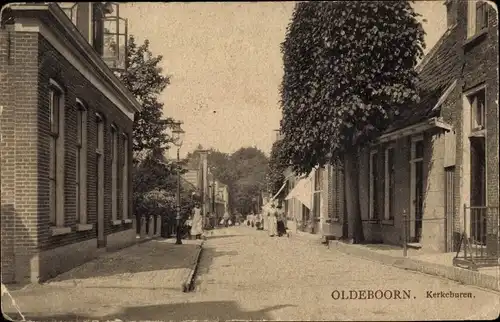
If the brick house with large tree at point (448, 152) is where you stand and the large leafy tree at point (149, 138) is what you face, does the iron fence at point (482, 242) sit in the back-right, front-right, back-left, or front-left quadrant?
back-left

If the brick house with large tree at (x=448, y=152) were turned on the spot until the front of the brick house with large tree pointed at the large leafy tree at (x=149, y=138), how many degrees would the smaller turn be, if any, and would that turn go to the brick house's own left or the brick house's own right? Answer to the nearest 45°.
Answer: approximately 90° to the brick house's own right

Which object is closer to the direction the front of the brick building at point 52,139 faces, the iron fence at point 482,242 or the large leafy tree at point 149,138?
the iron fence

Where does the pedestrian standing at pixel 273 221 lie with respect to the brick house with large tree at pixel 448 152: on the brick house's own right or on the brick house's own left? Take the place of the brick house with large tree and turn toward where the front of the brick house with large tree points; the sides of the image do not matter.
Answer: on the brick house's own right

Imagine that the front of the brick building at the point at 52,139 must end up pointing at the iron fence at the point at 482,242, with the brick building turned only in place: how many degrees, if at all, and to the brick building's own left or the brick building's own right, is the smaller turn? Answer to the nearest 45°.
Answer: approximately 45° to the brick building's own left

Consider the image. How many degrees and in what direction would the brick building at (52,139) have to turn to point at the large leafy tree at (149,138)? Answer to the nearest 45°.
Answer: approximately 135° to its left

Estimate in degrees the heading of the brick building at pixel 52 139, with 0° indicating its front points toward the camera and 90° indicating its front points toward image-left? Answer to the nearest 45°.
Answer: approximately 315°

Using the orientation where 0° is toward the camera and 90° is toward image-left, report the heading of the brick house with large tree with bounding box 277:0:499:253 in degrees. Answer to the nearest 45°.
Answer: approximately 45°
